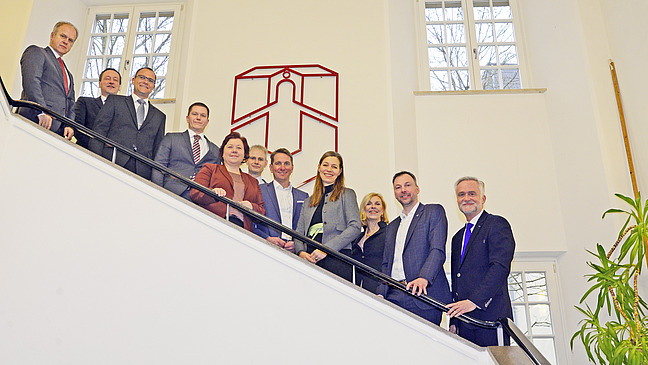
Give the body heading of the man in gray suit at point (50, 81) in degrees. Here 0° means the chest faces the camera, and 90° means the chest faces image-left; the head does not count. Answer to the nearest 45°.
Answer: approximately 315°

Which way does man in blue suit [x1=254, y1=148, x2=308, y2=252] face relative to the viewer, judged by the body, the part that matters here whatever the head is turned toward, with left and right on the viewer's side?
facing the viewer

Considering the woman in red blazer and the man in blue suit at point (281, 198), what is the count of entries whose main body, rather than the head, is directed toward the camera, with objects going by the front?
2

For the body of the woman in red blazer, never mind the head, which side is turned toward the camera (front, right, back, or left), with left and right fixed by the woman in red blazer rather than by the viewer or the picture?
front

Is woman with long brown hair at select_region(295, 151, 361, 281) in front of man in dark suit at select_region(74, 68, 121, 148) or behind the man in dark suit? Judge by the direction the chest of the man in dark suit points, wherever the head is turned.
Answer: in front

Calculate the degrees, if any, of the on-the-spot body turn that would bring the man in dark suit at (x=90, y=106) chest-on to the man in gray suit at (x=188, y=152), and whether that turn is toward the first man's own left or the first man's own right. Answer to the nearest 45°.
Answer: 0° — they already face them

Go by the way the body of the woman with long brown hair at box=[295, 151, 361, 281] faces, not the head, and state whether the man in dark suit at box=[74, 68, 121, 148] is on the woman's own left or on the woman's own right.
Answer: on the woman's own right

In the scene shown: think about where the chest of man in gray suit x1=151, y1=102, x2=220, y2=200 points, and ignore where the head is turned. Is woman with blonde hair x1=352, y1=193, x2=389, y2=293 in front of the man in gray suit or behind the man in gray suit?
in front
